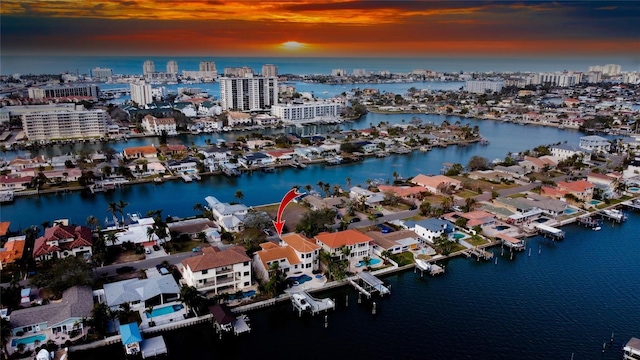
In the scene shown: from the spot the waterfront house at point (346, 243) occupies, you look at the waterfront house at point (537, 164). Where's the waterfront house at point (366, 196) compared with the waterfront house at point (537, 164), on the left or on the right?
left

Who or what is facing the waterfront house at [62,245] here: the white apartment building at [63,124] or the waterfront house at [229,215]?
the white apartment building

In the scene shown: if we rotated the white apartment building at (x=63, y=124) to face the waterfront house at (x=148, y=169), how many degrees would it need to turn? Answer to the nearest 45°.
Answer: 0° — it already faces it

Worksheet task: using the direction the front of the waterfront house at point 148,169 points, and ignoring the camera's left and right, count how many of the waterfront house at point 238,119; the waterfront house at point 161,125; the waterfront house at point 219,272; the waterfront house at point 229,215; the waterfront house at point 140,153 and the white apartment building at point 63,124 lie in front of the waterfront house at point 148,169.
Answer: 2

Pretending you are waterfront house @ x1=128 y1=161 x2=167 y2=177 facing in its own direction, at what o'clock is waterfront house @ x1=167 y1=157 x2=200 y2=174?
waterfront house @ x1=167 y1=157 x2=200 y2=174 is roughly at 9 o'clock from waterfront house @ x1=128 y1=161 x2=167 y2=177.

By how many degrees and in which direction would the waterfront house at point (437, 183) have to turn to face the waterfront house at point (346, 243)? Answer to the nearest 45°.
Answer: approximately 45° to its right

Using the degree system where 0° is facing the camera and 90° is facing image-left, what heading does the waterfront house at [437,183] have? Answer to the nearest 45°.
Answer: approximately 315°

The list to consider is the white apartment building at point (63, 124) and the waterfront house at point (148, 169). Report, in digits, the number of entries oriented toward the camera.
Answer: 2

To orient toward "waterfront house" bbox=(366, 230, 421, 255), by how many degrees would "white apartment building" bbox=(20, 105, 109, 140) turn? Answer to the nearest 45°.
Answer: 0° — it already faces it

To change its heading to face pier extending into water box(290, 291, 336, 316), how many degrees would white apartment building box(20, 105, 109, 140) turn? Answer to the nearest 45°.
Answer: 0° — it already faces it

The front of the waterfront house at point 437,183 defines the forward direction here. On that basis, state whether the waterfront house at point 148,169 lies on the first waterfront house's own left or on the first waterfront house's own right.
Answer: on the first waterfront house's own right

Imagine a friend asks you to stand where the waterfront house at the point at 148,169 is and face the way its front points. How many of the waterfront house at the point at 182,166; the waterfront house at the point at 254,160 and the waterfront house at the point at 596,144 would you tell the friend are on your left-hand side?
0

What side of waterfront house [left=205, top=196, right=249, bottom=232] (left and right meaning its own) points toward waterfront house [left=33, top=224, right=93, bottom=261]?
right
